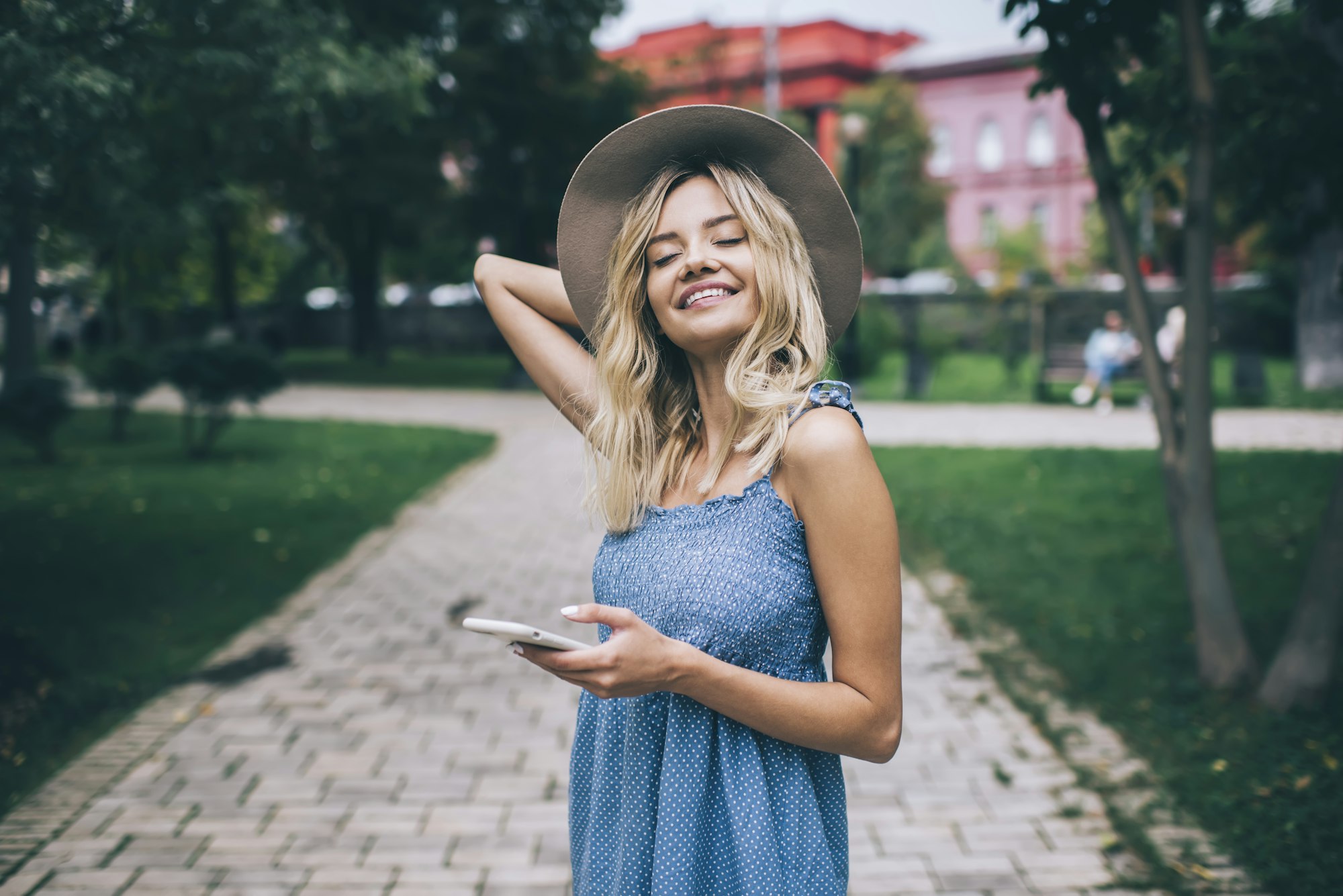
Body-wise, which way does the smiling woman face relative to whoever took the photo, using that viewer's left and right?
facing the viewer and to the left of the viewer

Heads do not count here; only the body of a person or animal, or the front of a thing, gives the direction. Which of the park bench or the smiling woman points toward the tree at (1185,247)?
the park bench

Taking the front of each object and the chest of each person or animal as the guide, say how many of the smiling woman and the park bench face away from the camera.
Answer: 0

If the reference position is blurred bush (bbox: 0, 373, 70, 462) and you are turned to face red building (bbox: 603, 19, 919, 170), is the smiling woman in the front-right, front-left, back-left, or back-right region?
back-right

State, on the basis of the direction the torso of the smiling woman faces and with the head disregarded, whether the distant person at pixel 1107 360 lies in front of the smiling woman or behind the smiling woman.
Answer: behind

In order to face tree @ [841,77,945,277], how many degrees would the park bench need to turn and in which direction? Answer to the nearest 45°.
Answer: approximately 180°

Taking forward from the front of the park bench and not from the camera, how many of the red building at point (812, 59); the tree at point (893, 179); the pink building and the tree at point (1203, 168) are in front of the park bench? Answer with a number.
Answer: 1

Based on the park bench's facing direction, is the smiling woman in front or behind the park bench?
in front

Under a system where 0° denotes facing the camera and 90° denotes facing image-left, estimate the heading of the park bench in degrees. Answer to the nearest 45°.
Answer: approximately 0°

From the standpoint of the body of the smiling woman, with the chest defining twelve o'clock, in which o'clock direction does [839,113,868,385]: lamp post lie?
The lamp post is roughly at 5 o'clock from the smiling woman.

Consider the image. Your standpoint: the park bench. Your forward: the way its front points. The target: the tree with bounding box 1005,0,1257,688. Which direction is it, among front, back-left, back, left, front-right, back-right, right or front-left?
front
